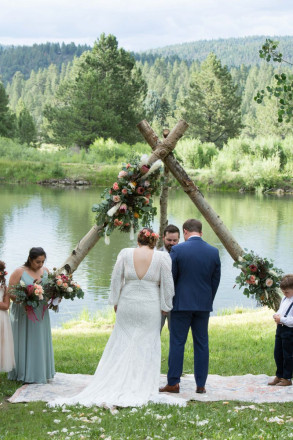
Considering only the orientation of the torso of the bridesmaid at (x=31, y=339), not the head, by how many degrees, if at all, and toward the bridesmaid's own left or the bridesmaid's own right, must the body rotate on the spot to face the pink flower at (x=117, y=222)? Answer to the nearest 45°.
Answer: approximately 90° to the bridesmaid's own left

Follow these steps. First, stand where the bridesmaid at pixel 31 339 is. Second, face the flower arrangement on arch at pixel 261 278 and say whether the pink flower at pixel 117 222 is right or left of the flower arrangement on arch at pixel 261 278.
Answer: left

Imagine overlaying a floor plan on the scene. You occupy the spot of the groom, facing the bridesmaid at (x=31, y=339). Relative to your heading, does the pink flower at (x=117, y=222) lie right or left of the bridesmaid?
right

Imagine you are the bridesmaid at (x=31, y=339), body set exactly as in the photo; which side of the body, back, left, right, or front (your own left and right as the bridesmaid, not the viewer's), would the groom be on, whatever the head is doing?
front

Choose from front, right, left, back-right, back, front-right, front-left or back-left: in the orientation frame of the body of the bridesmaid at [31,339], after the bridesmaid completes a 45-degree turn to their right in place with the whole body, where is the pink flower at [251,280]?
left

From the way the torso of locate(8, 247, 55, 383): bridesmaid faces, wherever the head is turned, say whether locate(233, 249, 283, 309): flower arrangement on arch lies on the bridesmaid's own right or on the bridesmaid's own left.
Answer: on the bridesmaid's own left

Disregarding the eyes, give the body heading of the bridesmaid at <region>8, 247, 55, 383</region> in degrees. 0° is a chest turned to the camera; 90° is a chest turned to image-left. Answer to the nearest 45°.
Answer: approximately 315°

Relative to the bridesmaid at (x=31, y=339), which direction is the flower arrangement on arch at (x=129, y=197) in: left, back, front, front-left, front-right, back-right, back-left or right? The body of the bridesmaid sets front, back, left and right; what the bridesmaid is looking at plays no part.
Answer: left

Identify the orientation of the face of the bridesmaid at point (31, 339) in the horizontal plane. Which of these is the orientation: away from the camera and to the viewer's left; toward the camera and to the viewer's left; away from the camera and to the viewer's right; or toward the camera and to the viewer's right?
toward the camera and to the viewer's right

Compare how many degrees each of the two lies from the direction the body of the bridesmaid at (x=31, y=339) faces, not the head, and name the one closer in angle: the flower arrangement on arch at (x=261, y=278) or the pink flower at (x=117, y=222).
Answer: the flower arrangement on arch
